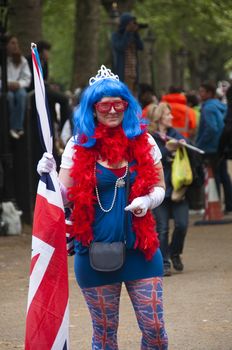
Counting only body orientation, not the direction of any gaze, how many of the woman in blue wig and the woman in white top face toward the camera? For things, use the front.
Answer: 2

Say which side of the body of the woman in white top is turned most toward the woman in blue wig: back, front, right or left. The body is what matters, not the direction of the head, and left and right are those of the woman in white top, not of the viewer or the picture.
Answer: front

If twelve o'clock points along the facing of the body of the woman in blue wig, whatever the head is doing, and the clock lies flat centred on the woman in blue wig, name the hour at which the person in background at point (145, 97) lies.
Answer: The person in background is roughly at 6 o'clock from the woman in blue wig.

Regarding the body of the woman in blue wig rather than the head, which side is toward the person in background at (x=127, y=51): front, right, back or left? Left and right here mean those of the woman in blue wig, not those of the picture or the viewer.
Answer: back

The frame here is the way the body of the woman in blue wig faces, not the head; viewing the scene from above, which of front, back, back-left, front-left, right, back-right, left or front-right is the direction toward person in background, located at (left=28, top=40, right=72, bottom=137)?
back

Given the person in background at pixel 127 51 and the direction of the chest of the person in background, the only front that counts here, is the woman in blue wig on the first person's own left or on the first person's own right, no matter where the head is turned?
on the first person's own right

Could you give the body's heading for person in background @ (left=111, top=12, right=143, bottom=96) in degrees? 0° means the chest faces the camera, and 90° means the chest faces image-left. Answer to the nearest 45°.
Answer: approximately 315°
